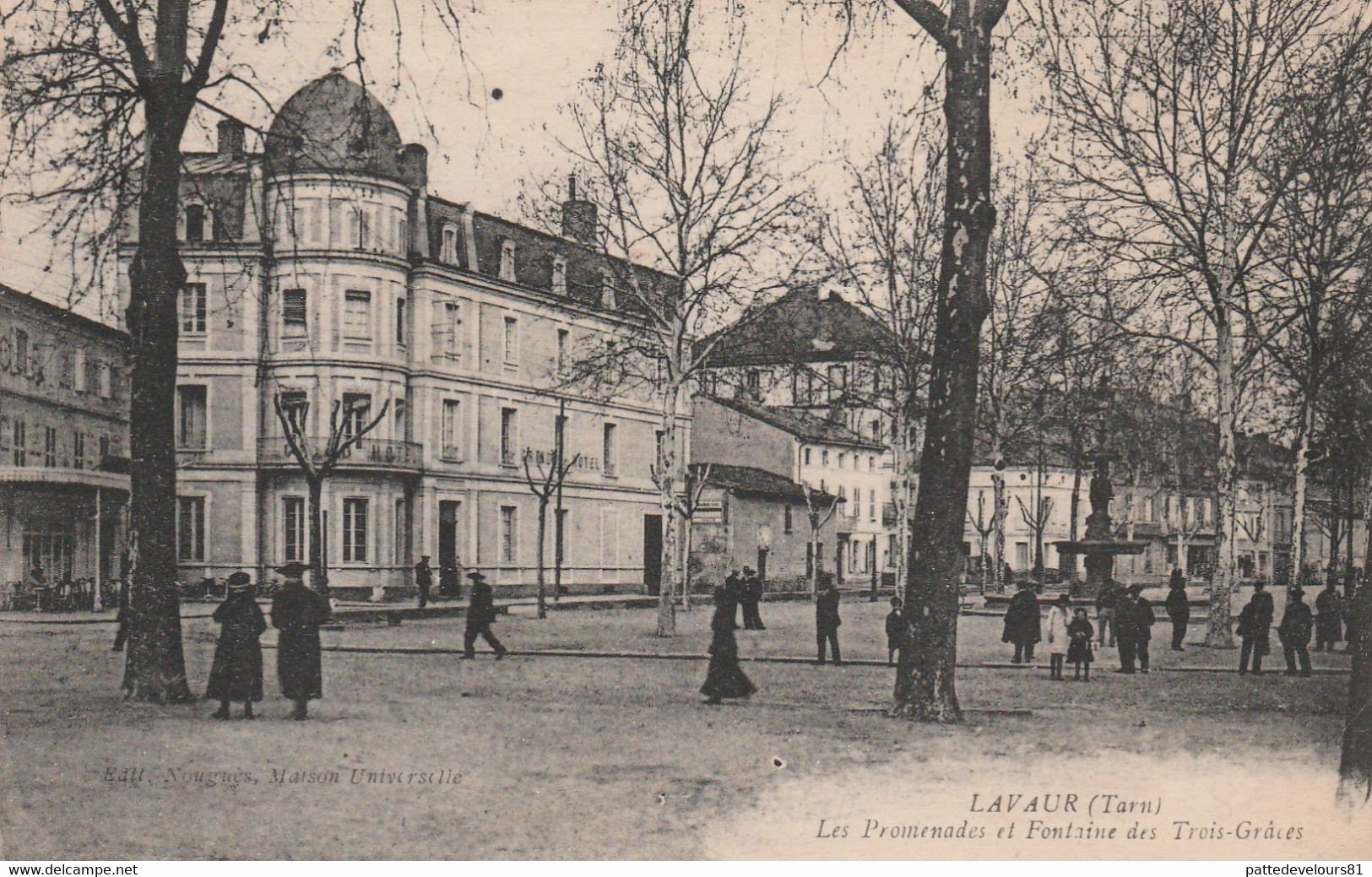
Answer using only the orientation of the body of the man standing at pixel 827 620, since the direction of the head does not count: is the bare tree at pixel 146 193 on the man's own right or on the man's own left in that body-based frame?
on the man's own right

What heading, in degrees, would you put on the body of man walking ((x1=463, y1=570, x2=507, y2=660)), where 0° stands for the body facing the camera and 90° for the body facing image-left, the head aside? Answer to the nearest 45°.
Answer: approximately 90°

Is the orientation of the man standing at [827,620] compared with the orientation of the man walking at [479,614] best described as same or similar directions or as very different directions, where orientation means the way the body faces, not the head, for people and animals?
very different directions

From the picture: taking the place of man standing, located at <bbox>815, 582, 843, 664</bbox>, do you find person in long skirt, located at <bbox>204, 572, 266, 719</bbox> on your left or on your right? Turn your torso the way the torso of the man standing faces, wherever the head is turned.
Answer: on your right

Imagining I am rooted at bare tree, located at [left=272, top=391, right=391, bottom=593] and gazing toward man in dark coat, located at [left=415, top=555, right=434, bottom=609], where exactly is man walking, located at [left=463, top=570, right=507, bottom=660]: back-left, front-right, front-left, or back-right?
front-right

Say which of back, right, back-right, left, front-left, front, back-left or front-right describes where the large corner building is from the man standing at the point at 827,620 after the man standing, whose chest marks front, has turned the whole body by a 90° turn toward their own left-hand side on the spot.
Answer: left

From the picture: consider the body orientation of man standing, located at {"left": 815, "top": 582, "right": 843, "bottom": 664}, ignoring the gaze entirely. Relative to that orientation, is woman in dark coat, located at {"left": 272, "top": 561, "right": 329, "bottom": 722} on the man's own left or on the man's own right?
on the man's own right
